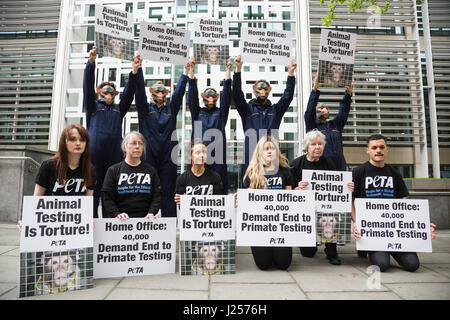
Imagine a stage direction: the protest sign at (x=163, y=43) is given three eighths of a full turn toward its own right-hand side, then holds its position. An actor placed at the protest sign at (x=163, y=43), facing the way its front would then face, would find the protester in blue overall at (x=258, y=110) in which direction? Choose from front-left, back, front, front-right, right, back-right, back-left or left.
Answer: back-right

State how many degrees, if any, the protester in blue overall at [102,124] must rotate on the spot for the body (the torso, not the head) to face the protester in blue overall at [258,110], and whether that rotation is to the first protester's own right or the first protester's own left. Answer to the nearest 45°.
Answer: approximately 90° to the first protester's own left

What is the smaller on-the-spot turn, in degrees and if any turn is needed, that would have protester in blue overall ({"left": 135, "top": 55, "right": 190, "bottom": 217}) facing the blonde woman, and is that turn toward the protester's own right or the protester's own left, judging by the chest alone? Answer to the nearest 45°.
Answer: approximately 45° to the protester's own left

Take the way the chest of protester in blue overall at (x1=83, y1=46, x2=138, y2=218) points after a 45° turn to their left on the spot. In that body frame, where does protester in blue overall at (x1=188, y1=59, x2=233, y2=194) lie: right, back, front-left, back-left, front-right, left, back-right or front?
front-left

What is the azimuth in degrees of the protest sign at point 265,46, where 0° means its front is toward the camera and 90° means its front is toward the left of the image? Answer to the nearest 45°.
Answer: approximately 0°

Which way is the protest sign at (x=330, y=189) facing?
toward the camera

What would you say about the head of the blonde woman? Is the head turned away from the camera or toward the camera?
toward the camera

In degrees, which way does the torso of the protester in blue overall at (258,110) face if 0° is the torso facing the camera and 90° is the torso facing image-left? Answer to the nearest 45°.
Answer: approximately 0°

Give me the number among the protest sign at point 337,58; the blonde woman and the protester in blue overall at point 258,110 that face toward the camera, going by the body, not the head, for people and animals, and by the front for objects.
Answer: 3

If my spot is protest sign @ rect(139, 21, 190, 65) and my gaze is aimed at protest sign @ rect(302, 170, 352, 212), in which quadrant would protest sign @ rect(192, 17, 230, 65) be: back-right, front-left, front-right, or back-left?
front-left

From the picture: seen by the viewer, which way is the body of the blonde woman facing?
toward the camera

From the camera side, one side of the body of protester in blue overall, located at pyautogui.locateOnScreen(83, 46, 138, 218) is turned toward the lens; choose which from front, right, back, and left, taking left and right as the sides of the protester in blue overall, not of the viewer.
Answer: front

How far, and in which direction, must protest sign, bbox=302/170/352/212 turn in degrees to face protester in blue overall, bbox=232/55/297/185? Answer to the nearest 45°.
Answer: approximately 135° to its right

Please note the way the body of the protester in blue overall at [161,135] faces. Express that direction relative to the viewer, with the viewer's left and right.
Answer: facing the viewer

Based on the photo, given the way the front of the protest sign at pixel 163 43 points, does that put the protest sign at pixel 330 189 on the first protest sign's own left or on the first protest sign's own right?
on the first protest sign's own left
